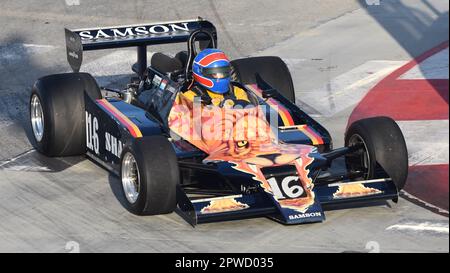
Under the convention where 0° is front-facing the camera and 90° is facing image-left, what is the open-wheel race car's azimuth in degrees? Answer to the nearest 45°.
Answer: approximately 315°

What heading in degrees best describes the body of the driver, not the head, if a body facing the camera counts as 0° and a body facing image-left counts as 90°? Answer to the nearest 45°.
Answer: approximately 315°
